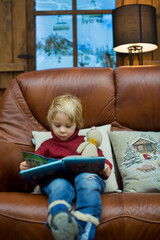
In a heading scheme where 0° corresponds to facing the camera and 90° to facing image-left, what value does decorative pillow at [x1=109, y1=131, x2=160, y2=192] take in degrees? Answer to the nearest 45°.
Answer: approximately 0°

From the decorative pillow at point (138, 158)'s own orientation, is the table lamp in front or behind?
behind

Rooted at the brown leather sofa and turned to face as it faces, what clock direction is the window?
The window is roughly at 6 o'clock from the brown leather sofa.
